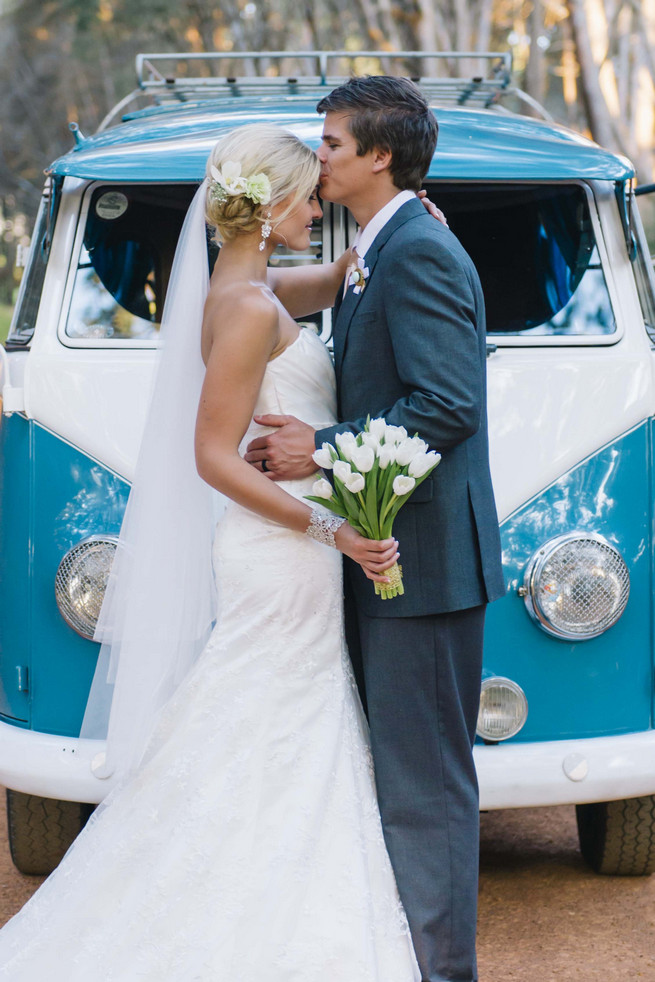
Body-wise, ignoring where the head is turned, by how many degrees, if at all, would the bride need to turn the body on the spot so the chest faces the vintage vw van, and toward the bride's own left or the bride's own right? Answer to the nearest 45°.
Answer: approximately 45° to the bride's own left

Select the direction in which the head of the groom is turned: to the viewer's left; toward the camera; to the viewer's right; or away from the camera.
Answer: to the viewer's left

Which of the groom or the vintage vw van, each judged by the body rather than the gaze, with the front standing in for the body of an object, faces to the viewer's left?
the groom

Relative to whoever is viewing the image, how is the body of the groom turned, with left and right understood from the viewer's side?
facing to the left of the viewer

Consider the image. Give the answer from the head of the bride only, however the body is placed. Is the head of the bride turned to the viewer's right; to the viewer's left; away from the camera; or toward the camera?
to the viewer's right

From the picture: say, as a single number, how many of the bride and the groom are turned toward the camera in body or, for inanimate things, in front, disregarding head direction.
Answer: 0

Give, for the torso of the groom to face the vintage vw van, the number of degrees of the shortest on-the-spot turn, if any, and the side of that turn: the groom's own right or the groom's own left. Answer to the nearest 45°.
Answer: approximately 135° to the groom's own right

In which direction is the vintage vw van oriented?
toward the camera

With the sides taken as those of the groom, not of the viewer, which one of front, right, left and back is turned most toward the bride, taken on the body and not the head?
front

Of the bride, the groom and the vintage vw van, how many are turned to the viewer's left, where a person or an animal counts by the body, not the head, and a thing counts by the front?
1

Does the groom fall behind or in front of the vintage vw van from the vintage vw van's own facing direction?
in front

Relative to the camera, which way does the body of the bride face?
to the viewer's right
